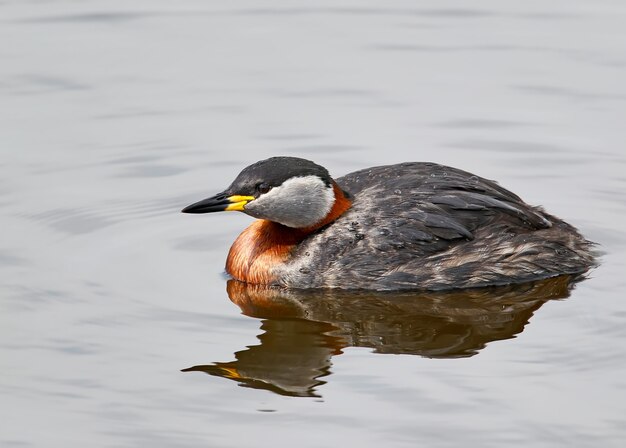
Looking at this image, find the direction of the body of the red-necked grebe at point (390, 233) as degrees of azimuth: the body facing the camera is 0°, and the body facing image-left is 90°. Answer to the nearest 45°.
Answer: approximately 90°
